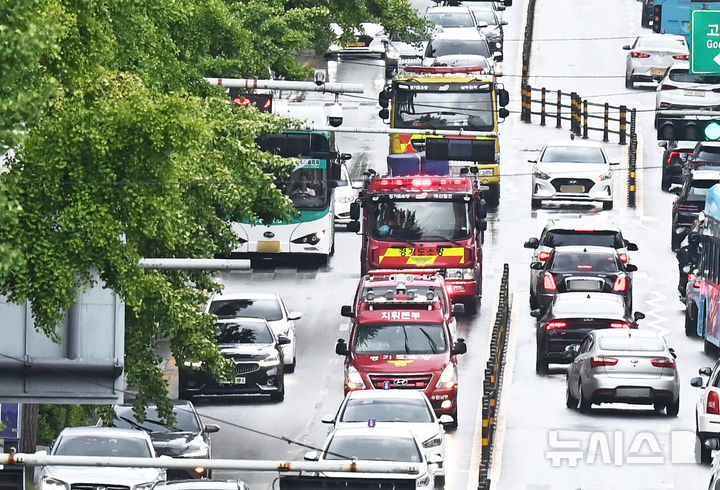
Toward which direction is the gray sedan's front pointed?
away from the camera

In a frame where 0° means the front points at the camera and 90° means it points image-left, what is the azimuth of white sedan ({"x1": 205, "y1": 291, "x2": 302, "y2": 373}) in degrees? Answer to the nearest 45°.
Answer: approximately 0°

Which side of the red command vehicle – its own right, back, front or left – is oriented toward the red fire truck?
back

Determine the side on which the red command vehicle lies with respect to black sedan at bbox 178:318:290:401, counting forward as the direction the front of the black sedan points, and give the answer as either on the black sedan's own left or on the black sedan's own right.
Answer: on the black sedan's own left

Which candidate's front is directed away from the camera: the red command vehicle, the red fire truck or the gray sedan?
the gray sedan
